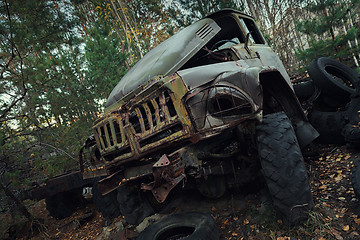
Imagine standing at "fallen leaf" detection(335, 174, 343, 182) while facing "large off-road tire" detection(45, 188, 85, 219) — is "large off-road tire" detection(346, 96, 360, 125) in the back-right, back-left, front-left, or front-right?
back-right

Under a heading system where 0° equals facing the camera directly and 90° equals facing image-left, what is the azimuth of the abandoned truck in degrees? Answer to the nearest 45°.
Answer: approximately 45°

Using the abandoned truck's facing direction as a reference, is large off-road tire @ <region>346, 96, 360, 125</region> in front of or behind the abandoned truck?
behind

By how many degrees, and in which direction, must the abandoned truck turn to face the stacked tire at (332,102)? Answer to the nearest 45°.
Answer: approximately 180°

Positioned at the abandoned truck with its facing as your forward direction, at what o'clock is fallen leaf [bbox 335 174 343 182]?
The fallen leaf is roughly at 7 o'clock from the abandoned truck.

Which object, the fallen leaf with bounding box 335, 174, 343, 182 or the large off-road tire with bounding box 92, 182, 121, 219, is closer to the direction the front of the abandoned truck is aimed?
the large off-road tire

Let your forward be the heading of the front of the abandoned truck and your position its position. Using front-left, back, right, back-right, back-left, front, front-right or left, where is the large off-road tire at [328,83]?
back

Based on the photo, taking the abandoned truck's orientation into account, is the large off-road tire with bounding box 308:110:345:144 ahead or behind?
behind
